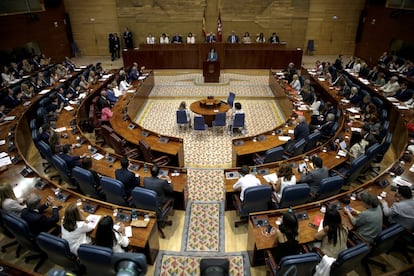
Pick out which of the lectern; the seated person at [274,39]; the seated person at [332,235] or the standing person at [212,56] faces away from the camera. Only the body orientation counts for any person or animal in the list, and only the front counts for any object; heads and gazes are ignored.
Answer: the seated person at [332,235]

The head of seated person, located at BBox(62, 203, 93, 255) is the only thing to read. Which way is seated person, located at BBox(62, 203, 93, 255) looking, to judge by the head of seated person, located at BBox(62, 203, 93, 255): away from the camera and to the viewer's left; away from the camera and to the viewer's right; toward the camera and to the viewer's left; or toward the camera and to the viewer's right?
away from the camera and to the viewer's right

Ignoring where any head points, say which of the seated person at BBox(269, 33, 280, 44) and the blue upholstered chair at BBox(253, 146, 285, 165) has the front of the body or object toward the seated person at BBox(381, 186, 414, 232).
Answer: the seated person at BBox(269, 33, 280, 44)

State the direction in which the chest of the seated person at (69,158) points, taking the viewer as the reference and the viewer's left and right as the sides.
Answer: facing away from the viewer and to the right of the viewer

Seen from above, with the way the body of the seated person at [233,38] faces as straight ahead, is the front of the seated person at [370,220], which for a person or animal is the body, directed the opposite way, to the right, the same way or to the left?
the opposite way

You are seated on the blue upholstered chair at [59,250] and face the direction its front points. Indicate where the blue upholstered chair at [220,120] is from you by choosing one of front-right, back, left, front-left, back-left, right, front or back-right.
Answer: front

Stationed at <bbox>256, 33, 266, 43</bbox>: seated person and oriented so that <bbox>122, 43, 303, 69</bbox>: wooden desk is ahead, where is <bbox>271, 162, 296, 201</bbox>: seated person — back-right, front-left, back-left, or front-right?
front-left

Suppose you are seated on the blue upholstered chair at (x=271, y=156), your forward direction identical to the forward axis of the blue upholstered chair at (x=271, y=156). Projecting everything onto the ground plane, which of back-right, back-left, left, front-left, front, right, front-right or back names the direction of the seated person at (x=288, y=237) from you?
back-left

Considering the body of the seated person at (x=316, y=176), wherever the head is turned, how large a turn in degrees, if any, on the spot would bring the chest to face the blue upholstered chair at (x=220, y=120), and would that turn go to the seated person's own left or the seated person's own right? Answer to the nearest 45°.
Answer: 0° — they already face it

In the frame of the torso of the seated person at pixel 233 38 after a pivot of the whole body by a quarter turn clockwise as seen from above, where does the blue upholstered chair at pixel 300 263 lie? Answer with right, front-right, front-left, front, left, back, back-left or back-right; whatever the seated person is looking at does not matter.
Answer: left

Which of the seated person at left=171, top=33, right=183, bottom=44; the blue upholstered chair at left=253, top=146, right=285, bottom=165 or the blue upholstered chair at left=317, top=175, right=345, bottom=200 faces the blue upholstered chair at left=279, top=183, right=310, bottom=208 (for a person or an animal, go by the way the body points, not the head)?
the seated person

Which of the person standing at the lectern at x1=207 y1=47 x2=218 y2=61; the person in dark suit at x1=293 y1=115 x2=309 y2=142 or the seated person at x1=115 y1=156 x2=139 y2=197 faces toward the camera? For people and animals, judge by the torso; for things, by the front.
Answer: the person standing at the lectern at x1=207 y1=47 x2=218 y2=61

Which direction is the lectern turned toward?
toward the camera

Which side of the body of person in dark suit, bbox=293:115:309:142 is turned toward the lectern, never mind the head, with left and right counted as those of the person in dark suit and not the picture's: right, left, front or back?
front

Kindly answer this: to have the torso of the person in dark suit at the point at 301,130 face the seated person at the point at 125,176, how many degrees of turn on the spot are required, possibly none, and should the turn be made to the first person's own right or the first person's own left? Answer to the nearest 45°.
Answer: approximately 90° to the first person's own left

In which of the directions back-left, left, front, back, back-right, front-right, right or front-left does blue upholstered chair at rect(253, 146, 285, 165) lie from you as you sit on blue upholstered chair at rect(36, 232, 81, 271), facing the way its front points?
front-right

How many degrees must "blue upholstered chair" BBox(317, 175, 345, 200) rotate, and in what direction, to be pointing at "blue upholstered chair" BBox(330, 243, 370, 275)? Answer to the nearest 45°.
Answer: approximately 135° to its left

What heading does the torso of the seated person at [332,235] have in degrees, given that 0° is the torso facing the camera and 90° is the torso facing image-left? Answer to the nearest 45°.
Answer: approximately 180°

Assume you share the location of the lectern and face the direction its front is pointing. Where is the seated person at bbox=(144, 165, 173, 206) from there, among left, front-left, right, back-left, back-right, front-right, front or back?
front

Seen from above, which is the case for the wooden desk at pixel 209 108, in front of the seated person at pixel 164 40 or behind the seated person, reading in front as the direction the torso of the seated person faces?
in front

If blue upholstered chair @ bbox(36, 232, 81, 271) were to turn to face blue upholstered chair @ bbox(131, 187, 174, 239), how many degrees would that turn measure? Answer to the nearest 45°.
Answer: approximately 45° to its right

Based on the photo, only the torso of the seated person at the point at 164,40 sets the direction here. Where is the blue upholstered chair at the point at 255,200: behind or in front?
in front
